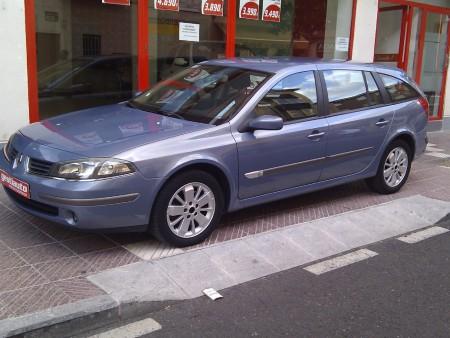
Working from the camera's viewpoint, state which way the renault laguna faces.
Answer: facing the viewer and to the left of the viewer

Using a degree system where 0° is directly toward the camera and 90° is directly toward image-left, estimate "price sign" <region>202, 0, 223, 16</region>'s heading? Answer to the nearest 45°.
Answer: approximately 0°

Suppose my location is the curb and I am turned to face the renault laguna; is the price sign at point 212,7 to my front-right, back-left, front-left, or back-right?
front-left

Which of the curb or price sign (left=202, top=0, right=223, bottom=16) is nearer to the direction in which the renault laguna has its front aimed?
the curb

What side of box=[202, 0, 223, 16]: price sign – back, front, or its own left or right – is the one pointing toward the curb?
front

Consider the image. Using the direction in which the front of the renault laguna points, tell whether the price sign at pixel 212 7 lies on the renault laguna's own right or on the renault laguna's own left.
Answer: on the renault laguna's own right

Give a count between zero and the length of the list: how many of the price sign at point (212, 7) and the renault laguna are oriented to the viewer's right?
0

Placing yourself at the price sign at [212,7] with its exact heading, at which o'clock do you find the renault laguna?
The renault laguna is roughly at 12 o'clock from the price sign.
